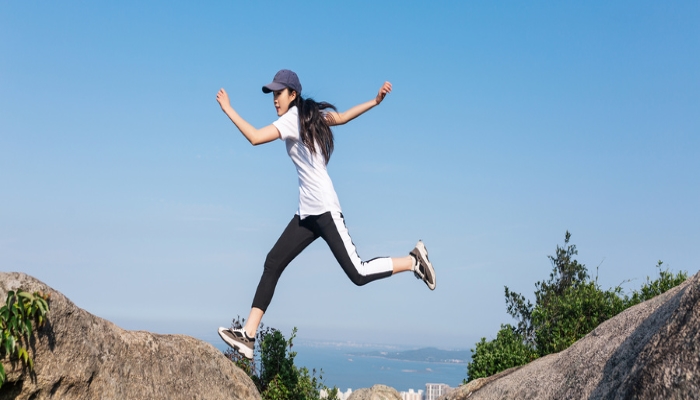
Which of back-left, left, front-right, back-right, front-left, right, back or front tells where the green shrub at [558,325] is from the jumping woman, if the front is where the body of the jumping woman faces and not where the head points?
back-right

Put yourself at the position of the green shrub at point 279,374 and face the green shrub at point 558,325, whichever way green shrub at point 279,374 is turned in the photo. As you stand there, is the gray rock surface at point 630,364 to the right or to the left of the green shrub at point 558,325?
right

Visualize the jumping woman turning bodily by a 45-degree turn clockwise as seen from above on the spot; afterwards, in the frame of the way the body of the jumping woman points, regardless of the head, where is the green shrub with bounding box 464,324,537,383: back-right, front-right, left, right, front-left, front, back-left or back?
right

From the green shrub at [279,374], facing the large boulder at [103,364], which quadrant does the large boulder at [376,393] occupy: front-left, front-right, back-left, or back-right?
back-left

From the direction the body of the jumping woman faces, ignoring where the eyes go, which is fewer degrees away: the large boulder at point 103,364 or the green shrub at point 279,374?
the large boulder

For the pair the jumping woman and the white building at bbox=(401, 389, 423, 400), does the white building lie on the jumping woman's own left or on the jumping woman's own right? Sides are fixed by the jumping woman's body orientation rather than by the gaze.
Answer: on the jumping woman's own right

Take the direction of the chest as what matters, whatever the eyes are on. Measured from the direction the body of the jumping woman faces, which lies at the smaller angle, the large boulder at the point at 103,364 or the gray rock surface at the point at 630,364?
the large boulder

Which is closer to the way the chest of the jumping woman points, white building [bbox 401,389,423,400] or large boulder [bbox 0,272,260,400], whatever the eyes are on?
the large boulder

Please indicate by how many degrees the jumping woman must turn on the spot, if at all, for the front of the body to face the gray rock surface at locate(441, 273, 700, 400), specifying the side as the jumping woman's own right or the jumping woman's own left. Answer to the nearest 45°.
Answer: approximately 135° to the jumping woman's own left

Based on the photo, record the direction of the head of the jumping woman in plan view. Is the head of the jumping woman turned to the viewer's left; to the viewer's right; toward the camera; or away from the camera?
to the viewer's left

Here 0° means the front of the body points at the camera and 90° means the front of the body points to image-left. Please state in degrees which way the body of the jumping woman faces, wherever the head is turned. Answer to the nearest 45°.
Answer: approximately 90°
